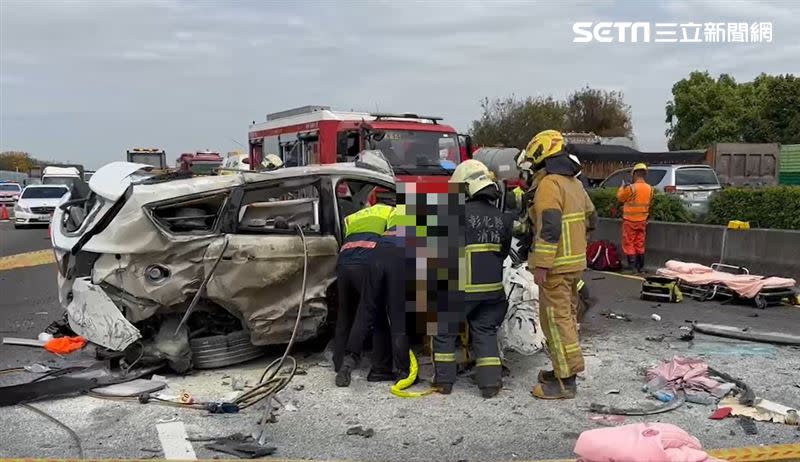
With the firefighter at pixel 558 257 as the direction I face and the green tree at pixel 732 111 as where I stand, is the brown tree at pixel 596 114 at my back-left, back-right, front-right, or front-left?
back-right

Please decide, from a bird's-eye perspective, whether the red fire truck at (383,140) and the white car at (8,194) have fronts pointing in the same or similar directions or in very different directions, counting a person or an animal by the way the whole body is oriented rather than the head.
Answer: same or similar directions

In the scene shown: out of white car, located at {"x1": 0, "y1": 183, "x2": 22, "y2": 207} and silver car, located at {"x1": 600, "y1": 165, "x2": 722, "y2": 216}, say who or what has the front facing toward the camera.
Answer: the white car

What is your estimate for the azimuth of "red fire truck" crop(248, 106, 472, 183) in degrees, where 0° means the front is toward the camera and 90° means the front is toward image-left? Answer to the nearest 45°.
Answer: approximately 315°

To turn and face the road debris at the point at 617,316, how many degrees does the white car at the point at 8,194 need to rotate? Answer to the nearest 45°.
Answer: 0° — it already faces it

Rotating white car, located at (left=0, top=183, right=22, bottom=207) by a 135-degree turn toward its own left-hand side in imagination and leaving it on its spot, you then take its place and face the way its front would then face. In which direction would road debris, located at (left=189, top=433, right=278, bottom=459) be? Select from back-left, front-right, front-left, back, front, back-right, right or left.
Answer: back-right

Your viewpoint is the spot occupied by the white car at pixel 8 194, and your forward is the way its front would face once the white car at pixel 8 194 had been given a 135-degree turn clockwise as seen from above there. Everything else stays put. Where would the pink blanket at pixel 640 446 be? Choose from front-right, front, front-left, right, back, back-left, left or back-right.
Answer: back-left

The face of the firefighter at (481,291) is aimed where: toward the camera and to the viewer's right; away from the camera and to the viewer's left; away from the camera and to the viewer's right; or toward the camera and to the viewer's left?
away from the camera and to the viewer's left

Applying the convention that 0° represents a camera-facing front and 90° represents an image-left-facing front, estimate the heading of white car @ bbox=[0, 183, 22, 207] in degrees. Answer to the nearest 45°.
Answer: approximately 0°

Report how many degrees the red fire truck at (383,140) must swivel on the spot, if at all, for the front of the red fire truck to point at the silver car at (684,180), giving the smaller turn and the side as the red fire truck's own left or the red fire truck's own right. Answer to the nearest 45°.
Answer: approximately 45° to the red fire truck's own left

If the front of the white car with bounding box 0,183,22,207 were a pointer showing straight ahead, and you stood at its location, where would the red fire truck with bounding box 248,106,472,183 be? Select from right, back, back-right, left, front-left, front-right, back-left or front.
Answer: front
